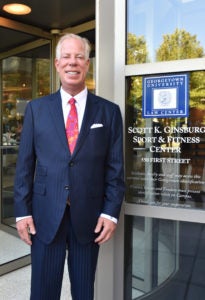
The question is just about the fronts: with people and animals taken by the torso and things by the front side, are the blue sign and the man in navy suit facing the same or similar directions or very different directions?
same or similar directions

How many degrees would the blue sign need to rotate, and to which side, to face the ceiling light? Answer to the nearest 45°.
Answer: approximately 135° to its right

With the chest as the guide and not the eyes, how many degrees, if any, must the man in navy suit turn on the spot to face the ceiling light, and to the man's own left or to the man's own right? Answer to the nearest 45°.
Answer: approximately 180°

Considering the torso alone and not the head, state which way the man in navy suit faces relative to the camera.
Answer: toward the camera

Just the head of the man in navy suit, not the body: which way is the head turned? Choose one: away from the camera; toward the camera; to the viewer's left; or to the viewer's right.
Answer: toward the camera

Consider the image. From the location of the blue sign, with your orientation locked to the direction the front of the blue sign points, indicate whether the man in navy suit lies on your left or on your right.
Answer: on your right

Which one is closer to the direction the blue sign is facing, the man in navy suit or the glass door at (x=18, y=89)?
the man in navy suit

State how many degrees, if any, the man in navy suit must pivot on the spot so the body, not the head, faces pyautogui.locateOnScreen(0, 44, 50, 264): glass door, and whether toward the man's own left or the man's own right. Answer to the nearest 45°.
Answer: approximately 180°

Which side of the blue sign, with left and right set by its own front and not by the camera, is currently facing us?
front

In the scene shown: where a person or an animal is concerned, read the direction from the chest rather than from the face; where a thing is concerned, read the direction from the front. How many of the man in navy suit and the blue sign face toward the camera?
2

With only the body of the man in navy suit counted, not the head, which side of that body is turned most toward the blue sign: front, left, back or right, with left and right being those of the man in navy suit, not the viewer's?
left
